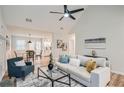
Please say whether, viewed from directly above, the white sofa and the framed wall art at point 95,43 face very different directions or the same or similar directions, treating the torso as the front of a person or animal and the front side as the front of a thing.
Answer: same or similar directions

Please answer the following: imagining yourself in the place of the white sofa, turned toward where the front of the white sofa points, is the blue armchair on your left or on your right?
on your right

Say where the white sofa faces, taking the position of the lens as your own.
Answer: facing the viewer and to the left of the viewer

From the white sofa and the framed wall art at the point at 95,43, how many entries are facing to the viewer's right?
0
